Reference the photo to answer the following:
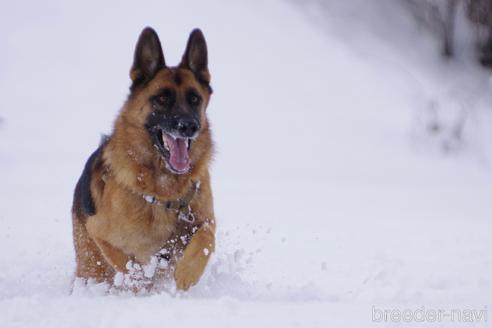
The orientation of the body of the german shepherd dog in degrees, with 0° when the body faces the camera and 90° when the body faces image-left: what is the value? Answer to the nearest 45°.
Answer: approximately 315°
